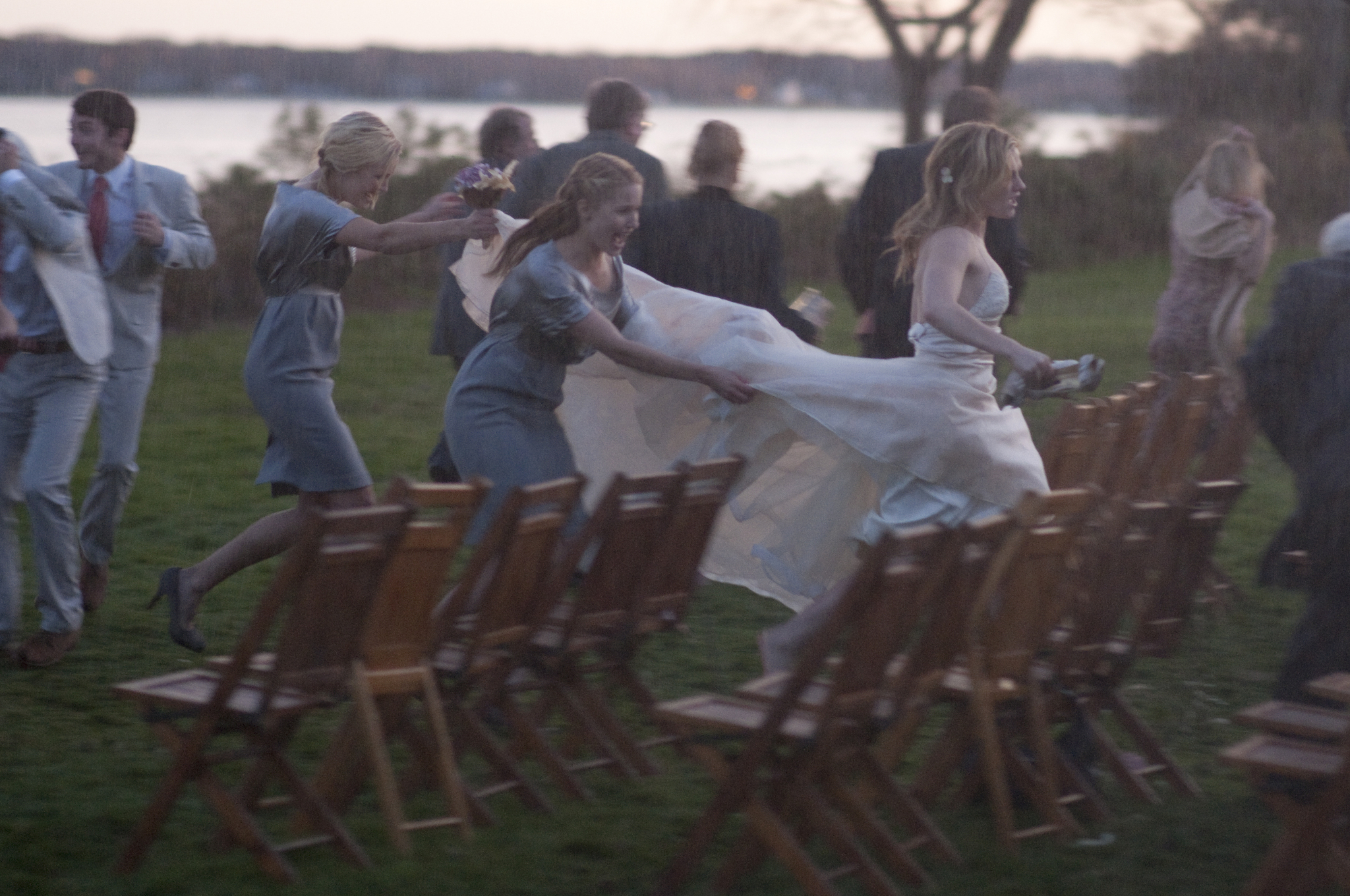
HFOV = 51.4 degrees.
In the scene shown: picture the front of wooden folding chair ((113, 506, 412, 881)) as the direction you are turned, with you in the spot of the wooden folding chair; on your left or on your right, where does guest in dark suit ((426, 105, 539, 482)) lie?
on your right

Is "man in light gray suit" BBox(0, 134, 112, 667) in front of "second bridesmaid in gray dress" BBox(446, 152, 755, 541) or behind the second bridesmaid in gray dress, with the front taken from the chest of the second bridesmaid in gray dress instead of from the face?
behind

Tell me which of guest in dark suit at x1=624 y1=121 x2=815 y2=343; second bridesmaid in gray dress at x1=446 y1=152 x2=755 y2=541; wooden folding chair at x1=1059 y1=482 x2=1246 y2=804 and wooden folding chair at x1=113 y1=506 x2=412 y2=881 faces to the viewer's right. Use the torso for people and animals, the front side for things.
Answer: the second bridesmaid in gray dress

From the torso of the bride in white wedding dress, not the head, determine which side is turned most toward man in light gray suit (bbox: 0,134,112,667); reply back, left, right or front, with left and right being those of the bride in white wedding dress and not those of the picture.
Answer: back

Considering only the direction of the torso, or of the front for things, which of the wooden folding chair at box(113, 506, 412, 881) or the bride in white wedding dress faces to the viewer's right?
the bride in white wedding dress

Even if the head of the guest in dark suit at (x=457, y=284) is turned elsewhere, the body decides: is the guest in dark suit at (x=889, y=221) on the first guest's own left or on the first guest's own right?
on the first guest's own right

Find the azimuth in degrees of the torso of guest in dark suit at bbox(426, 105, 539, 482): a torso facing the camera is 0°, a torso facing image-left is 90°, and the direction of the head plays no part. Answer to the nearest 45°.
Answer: approximately 225°

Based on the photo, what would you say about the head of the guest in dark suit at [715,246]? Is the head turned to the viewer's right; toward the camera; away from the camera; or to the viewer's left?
away from the camera

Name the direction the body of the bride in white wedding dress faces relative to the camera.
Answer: to the viewer's right

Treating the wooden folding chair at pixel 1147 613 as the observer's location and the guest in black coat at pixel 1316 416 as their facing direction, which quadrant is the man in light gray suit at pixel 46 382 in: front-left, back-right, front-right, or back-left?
back-left

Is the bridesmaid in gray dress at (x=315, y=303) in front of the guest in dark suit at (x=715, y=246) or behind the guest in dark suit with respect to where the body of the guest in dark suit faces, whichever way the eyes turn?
behind

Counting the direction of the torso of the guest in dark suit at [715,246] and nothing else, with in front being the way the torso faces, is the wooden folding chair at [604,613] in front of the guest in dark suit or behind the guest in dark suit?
behind

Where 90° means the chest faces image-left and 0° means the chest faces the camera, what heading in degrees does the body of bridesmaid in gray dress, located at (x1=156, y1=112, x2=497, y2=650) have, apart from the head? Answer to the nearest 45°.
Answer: approximately 270°
